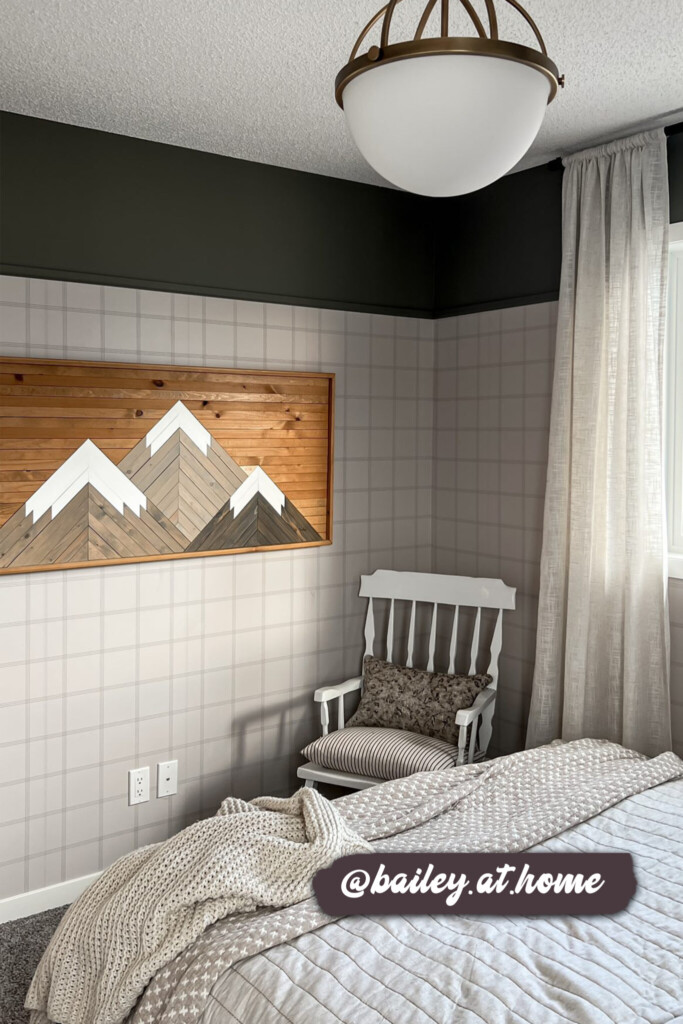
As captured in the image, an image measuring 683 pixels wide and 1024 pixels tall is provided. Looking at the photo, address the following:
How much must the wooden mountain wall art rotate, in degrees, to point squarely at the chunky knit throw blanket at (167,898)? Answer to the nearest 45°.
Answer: approximately 45° to its right

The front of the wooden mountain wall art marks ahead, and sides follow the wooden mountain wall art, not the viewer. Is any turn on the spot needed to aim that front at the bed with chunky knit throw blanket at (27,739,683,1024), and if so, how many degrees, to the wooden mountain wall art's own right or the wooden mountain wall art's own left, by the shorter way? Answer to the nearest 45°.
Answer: approximately 45° to the wooden mountain wall art's own right

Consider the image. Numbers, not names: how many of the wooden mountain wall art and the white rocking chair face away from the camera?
0

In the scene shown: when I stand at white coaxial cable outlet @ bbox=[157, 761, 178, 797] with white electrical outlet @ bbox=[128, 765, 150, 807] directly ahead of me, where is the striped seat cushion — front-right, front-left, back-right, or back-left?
back-left

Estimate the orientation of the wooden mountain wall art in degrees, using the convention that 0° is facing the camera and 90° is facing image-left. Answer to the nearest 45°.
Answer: approximately 315°

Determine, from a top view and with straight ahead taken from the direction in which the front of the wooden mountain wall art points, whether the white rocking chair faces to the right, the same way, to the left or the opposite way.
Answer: to the right

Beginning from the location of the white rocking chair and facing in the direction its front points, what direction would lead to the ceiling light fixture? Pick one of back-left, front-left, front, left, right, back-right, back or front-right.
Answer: front-left

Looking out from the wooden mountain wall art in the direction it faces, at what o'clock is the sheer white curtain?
The sheer white curtain is roughly at 11 o'clock from the wooden mountain wall art.
